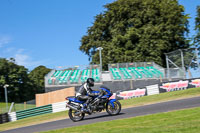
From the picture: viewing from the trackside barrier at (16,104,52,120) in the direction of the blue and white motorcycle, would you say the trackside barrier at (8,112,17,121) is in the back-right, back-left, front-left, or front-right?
back-right

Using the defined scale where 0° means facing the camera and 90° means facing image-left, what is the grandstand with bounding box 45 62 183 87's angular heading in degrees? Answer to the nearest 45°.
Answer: approximately 0°

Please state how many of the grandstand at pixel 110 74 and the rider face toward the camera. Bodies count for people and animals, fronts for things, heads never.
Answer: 1

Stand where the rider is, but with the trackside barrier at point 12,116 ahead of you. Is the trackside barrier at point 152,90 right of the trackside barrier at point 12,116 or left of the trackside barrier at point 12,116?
right

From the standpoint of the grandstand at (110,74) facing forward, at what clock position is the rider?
The rider is roughly at 12 o'clock from the grandstand.

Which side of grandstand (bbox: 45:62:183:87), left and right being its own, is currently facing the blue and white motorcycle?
front

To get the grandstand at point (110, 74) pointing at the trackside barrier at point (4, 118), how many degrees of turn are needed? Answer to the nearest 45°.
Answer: approximately 45° to its right

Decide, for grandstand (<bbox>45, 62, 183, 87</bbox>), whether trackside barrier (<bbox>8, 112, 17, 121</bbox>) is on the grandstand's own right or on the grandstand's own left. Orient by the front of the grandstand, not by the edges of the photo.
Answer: on the grandstand's own right

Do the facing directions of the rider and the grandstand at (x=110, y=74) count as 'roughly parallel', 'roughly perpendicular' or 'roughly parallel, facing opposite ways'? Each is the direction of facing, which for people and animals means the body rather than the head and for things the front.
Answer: roughly perpendicular

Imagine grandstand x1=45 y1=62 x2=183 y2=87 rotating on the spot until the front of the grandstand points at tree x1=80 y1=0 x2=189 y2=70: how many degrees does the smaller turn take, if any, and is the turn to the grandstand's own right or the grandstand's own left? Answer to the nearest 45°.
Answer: approximately 135° to the grandstand's own left
